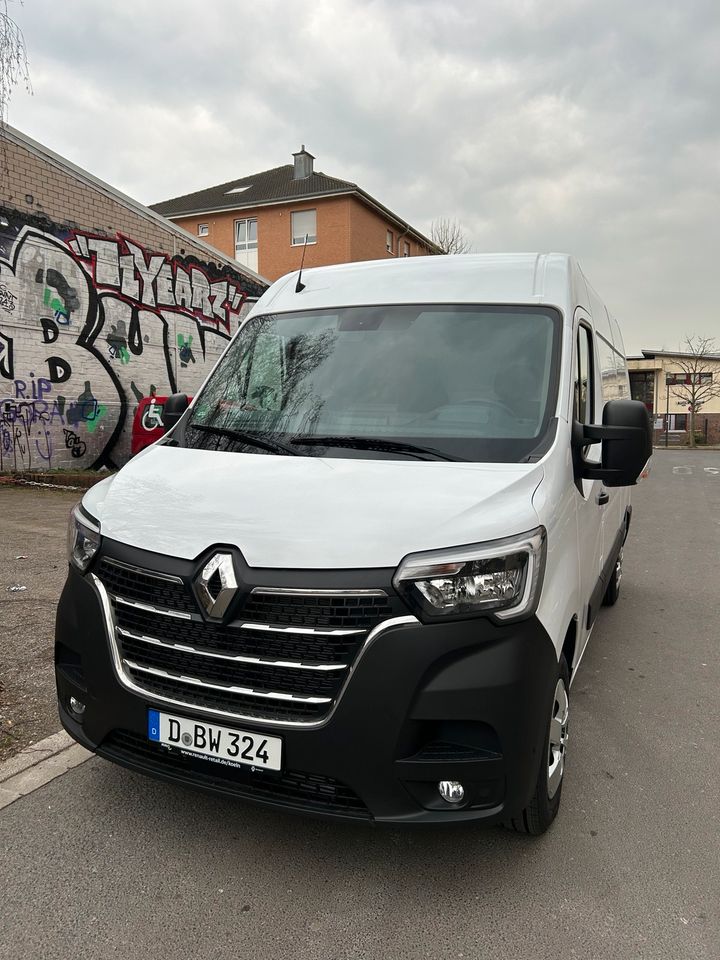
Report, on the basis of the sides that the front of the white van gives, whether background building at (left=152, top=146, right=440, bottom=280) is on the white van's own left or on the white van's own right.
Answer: on the white van's own right

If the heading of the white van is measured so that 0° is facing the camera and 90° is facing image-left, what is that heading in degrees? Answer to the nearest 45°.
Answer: approximately 45°
